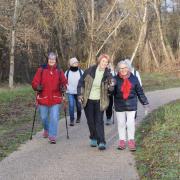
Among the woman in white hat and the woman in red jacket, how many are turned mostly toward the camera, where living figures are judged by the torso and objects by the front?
2

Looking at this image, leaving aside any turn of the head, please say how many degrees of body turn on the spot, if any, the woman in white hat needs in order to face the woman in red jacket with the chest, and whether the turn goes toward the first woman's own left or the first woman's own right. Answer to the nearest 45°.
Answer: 0° — they already face them

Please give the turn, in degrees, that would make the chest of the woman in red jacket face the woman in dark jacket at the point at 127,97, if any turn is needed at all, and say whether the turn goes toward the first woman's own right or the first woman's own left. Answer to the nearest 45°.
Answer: approximately 45° to the first woman's own left

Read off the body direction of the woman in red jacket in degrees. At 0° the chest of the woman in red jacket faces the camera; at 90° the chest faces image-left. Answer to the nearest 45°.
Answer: approximately 0°

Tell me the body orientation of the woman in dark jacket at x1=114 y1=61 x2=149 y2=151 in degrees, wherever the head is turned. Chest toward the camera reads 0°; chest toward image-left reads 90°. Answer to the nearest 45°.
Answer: approximately 0°

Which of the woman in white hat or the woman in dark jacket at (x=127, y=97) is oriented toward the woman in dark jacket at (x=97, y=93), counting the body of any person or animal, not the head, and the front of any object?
the woman in white hat

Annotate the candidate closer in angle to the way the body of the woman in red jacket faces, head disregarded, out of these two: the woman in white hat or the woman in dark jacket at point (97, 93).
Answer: the woman in dark jacket
